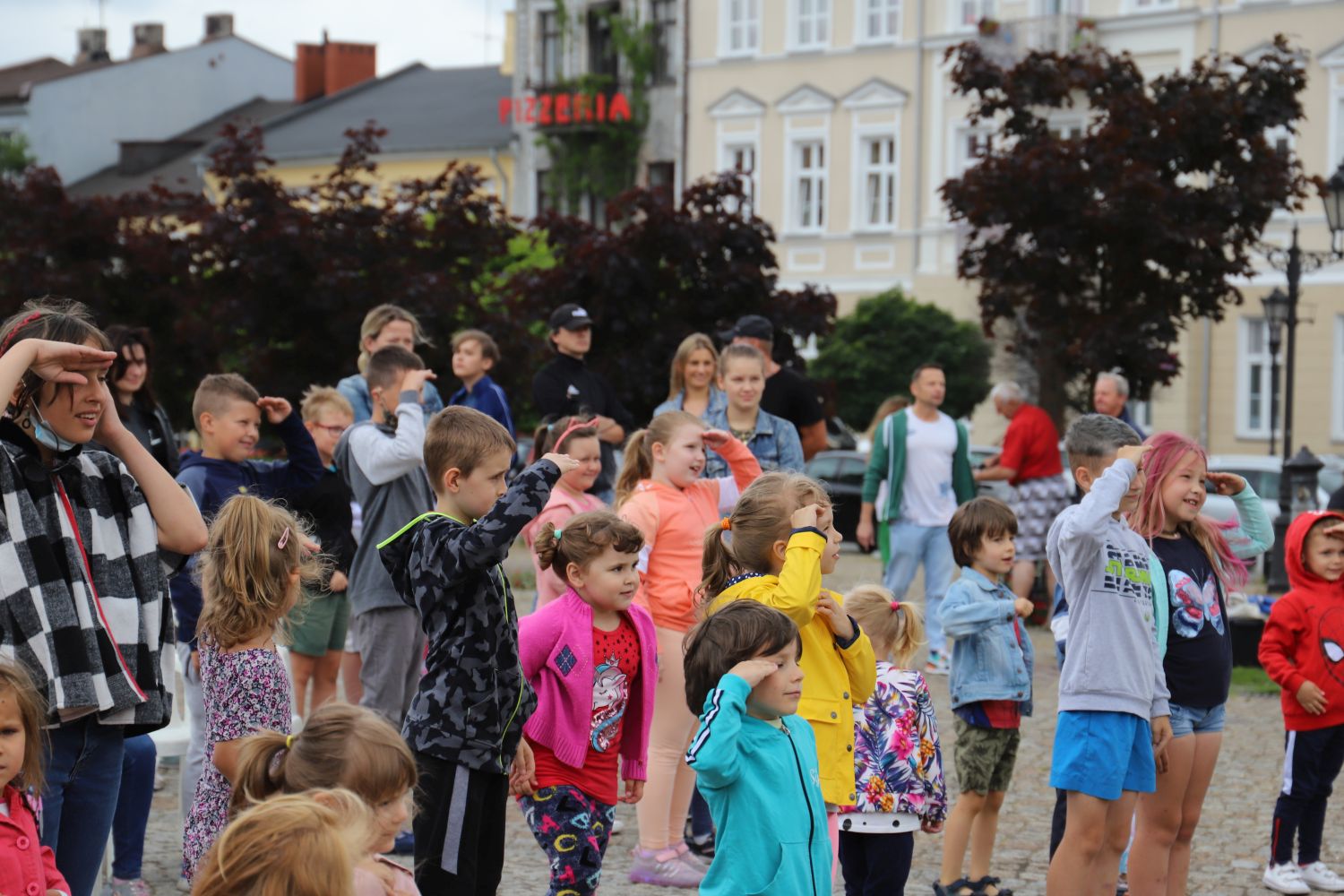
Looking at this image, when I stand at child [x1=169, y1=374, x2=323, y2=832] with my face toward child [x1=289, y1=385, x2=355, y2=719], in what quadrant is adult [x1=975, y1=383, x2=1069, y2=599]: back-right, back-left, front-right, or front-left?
front-right

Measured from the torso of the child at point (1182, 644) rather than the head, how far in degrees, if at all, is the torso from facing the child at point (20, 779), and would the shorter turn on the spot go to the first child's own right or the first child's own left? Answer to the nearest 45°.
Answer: approximately 90° to the first child's own right

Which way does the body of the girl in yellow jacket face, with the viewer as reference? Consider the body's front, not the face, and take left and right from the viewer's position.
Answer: facing to the right of the viewer

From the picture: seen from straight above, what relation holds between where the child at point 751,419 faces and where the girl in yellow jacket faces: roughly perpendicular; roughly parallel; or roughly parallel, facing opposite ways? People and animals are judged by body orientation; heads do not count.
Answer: roughly perpendicular

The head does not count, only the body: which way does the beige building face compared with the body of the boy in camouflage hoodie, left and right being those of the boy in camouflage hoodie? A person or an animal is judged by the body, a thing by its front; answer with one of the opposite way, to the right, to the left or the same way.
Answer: to the right

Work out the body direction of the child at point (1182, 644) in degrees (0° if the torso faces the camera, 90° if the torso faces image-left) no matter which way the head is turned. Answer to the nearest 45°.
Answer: approximately 315°

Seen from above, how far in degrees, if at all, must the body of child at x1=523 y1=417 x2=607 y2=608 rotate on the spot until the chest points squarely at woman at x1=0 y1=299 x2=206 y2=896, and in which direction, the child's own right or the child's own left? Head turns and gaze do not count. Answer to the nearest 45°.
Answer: approximately 45° to the child's own right

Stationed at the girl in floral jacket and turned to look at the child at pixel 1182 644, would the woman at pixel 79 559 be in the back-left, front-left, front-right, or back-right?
back-right

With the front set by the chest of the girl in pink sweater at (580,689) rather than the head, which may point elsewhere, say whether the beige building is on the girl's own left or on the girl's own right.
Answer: on the girl's own left

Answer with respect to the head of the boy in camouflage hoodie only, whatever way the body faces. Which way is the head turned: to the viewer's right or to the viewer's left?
to the viewer's right

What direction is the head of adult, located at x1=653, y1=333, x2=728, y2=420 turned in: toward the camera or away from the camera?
toward the camera

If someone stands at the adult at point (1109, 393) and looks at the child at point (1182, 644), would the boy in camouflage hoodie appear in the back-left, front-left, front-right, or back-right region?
front-right

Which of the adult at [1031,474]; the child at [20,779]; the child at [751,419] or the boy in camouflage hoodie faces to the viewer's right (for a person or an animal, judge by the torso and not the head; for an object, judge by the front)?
the boy in camouflage hoodie

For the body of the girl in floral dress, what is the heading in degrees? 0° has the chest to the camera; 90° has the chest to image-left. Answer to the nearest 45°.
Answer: approximately 225°
